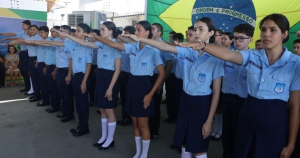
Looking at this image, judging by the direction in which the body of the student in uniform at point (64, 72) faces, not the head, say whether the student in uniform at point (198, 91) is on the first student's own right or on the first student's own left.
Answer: on the first student's own left

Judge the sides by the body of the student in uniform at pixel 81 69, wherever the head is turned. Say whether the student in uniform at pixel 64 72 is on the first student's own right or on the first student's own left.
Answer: on the first student's own right

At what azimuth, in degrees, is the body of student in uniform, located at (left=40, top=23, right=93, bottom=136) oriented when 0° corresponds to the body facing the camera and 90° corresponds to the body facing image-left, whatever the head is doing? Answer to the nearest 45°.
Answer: approximately 45°

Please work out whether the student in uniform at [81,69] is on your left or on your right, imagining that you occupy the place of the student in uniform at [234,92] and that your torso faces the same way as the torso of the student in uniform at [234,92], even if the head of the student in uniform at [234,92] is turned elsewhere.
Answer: on your right

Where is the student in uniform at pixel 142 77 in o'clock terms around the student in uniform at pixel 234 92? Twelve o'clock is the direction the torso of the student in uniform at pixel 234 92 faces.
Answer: the student in uniform at pixel 142 77 is roughly at 1 o'clock from the student in uniform at pixel 234 92.

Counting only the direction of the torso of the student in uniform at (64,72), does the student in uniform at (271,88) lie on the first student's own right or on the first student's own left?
on the first student's own left
